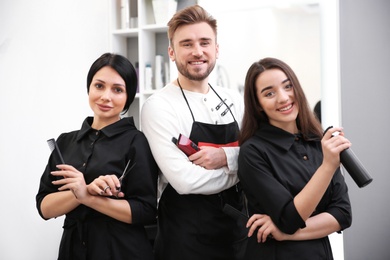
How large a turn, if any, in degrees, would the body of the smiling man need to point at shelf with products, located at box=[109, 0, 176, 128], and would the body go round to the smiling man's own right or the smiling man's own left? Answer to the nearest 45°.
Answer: approximately 135° to the smiling man's own left

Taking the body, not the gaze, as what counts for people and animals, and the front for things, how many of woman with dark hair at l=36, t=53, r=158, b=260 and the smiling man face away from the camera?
0

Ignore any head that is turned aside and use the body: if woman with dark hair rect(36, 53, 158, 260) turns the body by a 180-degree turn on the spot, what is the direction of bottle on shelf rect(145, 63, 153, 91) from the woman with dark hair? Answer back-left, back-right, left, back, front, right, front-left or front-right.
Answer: front-left

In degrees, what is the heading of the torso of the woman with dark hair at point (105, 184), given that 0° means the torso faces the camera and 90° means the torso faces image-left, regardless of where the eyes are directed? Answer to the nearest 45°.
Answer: approximately 45°

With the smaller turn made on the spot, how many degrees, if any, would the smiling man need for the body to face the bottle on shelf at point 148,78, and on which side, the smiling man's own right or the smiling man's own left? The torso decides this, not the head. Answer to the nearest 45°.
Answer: approximately 135° to the smiling man's own left

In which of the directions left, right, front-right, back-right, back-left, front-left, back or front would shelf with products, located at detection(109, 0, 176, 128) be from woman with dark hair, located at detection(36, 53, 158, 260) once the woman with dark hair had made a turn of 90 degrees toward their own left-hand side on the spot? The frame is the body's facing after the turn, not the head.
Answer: back-left

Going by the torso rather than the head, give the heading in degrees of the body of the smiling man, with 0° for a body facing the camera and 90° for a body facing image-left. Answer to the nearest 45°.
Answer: approximately 315°
